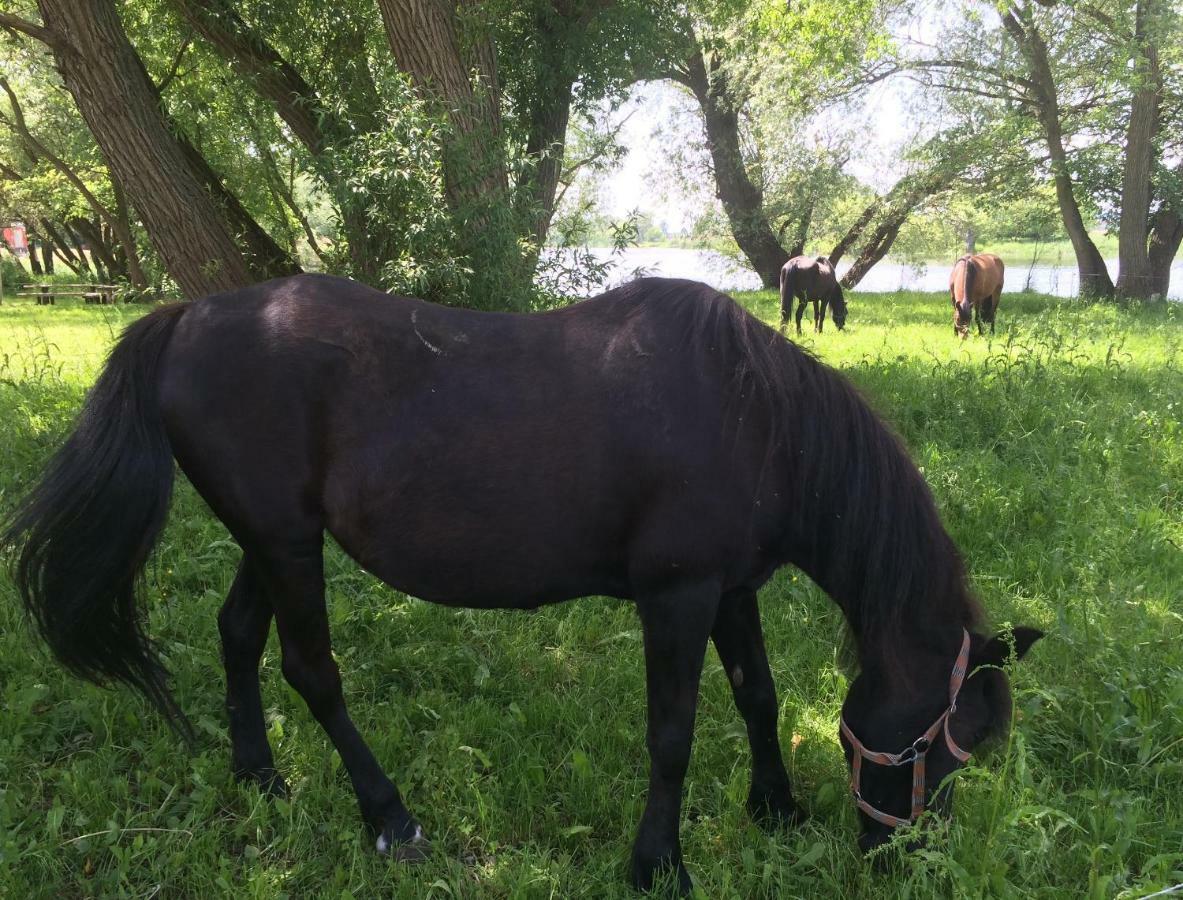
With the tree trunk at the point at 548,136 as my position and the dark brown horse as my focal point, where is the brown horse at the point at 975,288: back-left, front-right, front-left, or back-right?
front-right

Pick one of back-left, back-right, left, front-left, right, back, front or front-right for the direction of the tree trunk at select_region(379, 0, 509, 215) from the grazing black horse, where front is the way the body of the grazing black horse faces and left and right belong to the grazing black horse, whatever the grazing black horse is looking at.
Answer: left

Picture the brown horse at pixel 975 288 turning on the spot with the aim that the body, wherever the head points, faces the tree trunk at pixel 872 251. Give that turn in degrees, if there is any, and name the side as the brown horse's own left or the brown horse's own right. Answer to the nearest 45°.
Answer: approximately 135° to the brown horse's own right

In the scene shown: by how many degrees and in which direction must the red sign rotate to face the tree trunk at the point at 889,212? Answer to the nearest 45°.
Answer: approximately 45° to its left

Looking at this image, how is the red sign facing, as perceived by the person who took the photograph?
facing the viewer

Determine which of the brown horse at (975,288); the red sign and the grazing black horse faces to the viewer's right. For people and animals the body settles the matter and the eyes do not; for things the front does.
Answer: the grazing black horse

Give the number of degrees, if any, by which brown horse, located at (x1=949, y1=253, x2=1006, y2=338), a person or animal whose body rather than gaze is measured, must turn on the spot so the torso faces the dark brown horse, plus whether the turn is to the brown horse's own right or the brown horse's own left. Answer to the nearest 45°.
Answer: approximately 45° to the brown horse's own right

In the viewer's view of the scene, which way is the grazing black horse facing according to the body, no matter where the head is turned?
to the viewer's right

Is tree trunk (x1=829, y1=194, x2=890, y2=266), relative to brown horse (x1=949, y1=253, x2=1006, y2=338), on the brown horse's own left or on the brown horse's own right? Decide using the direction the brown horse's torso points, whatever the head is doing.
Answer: on the brown horse's own right
